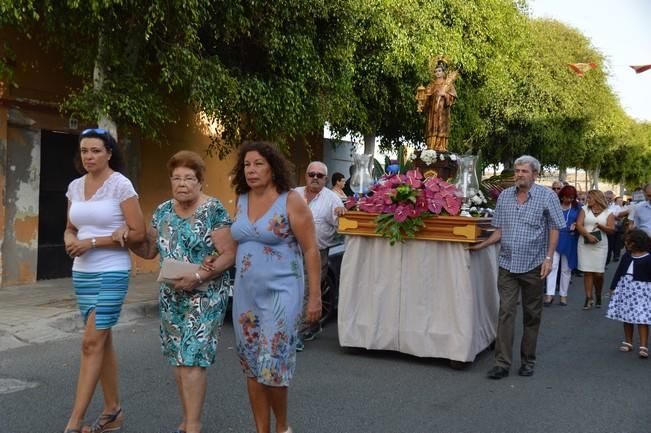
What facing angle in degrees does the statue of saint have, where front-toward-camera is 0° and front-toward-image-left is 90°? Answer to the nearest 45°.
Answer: approximately 0°

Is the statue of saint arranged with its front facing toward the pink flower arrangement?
yes

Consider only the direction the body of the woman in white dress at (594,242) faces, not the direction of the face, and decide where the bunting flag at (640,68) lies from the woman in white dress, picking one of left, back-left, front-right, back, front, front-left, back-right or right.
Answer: back

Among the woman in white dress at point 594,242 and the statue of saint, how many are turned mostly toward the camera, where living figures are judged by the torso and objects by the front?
2

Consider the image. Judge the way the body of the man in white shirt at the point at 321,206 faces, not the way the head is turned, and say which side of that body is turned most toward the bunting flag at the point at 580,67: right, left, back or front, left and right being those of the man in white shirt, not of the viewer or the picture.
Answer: back

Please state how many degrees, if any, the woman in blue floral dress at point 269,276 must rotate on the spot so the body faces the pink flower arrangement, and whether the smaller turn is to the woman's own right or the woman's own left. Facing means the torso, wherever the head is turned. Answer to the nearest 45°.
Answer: approximately 180°

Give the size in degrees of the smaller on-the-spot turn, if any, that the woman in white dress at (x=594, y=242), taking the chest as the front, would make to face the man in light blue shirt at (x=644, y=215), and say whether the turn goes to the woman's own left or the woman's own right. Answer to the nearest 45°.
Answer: approximately 45° to the woman's own left

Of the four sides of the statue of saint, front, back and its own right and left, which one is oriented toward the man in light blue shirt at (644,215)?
left
